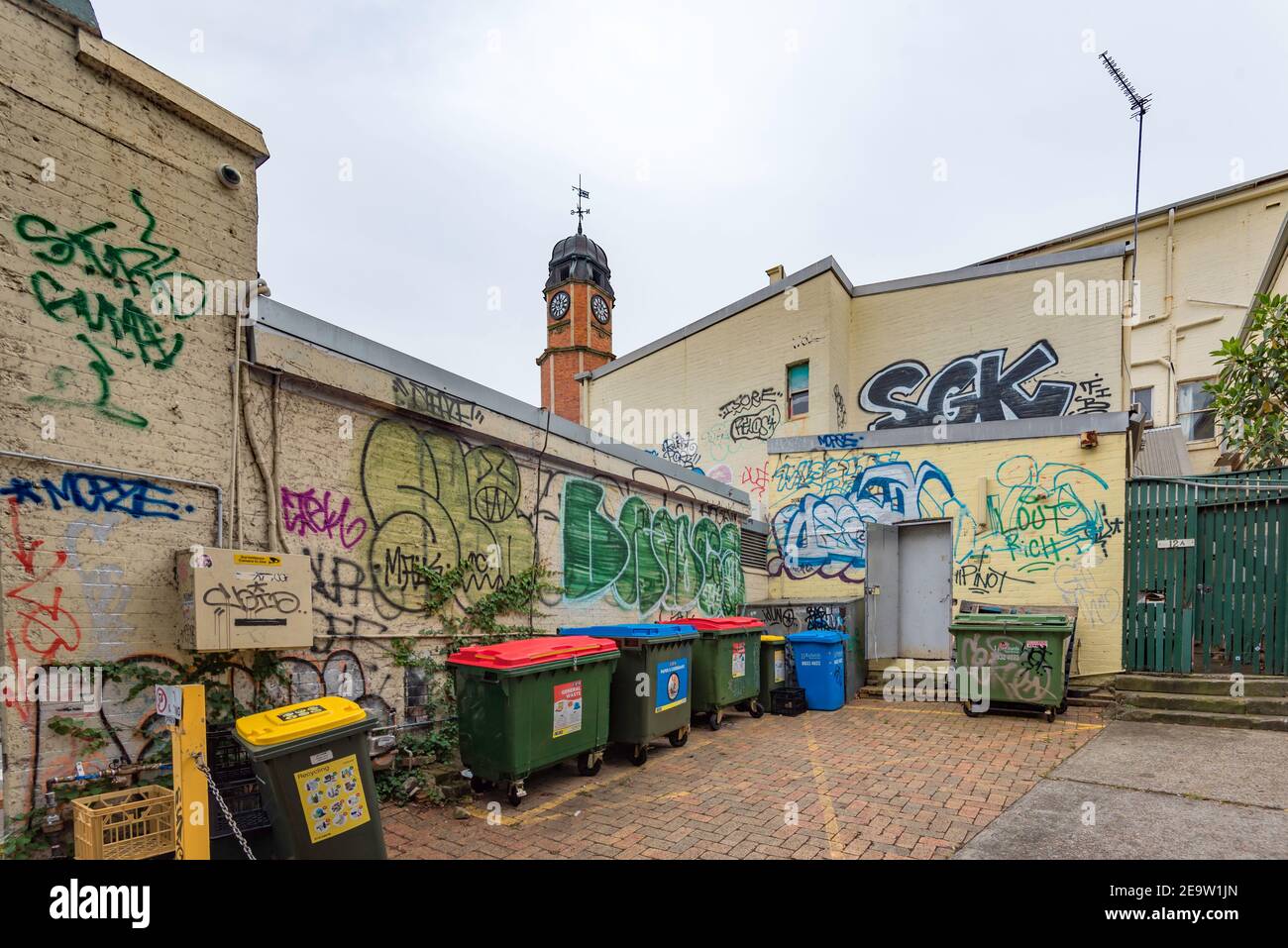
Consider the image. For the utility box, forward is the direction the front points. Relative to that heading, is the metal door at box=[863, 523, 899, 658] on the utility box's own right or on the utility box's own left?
on the utility box's own left

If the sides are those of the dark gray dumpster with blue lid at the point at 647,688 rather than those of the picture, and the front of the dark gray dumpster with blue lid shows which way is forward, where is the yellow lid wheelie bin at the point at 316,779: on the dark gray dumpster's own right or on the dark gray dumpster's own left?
on the dark gray dumpster's own right

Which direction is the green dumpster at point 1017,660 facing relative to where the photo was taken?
toward the camera

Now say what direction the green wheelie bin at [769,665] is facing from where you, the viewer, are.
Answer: facing the viewer and to the right of the viewer

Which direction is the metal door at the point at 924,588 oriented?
toward the camera

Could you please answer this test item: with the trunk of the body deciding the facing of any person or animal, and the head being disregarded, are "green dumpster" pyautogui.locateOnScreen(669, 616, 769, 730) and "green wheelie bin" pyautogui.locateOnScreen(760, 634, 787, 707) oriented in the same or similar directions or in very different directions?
same or similar directions
